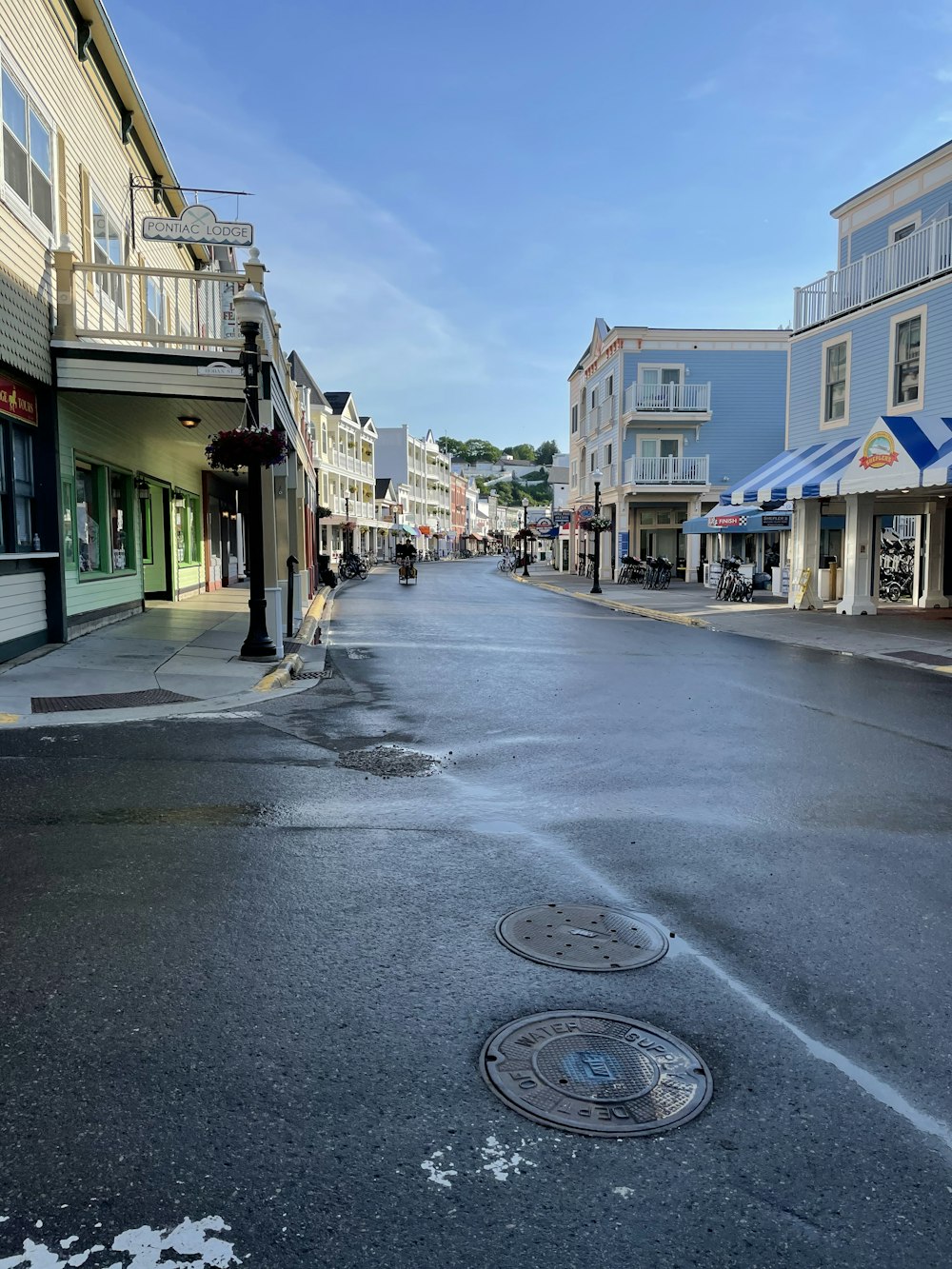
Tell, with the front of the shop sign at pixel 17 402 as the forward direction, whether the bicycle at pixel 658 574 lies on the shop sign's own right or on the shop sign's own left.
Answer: on the shop sign's own left

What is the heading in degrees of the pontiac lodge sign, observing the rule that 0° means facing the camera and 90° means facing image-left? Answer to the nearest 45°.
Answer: approximately 0°

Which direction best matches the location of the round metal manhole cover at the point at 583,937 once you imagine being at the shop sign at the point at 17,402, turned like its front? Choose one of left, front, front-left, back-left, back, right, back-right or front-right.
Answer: front-right

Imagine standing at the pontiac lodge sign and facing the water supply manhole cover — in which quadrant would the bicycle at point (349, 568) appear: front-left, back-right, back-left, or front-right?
back-left

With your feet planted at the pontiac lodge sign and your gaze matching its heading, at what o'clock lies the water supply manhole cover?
The water supply manhole cover is roughly at 12 o'clock from the pontiac lodge sign.

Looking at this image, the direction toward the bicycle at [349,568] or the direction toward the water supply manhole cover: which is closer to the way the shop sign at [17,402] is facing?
the water supply manhole cover

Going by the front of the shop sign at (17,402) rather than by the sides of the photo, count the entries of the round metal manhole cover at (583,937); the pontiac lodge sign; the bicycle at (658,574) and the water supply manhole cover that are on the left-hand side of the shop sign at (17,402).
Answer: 2

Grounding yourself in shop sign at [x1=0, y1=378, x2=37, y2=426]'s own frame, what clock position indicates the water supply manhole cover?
The water supply manhole cover is roughly at 1 o'clock from the shop sign.

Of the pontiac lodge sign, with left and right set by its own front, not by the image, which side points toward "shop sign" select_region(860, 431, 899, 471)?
left

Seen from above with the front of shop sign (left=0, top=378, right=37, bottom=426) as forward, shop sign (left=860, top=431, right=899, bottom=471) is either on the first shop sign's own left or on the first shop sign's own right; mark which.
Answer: on the first shop sign's own left
